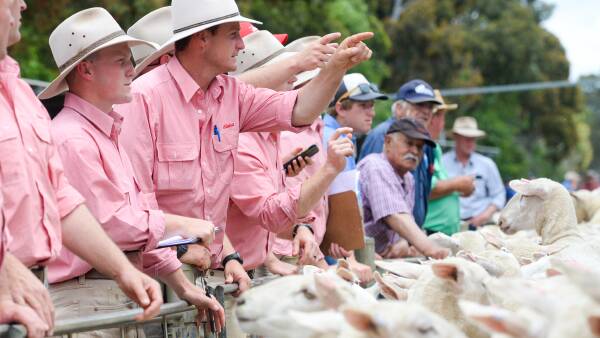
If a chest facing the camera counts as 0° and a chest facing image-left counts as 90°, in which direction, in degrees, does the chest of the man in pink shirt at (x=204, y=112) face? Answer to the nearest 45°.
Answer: approximately 315°

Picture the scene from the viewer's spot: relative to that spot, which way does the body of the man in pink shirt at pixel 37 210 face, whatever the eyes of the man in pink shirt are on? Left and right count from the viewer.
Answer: facing the viewer and to the right of the viewer

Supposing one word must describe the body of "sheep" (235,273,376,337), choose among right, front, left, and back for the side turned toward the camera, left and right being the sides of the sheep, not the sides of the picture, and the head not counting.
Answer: left

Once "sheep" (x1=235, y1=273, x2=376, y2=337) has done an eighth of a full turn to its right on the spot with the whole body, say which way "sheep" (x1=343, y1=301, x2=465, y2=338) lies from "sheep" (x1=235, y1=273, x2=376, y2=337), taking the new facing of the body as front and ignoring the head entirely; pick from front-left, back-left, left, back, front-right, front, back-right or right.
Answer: back

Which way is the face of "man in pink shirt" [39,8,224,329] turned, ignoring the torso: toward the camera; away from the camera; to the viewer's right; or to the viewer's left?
to the viewer's right

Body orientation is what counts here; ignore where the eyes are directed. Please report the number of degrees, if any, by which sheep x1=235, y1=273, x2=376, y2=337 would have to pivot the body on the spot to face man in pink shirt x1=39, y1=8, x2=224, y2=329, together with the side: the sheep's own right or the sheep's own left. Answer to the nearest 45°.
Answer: approximately 45° to the sheep's own right

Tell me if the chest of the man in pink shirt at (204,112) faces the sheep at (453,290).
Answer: yes

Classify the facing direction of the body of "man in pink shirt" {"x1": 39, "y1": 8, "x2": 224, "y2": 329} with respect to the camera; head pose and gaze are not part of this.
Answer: to the viewer's right

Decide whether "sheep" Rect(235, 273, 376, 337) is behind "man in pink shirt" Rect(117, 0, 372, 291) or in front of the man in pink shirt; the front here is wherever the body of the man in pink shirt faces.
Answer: in front

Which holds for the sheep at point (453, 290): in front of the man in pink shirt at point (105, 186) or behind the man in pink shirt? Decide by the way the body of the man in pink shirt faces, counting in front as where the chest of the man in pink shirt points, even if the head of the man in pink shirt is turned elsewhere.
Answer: in front

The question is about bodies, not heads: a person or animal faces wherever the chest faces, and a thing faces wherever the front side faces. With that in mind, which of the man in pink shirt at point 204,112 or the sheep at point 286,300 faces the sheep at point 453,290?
the man in pink shirt
